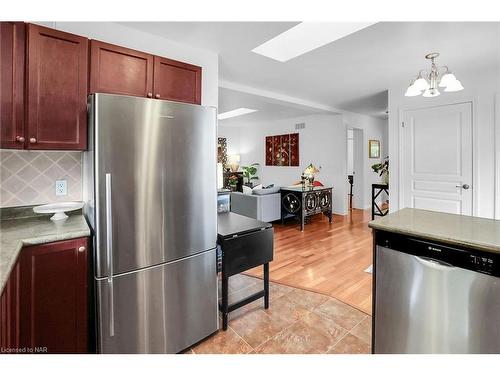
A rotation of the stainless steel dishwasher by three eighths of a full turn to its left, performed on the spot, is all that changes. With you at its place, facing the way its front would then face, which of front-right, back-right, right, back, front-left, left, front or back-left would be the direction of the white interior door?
left

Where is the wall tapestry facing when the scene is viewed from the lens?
facing the viewer and to the left of the viewer

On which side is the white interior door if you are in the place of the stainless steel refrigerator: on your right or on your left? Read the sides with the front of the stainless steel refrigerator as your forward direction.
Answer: on your left

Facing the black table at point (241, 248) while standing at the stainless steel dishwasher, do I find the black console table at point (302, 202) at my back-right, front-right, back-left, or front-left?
front-right

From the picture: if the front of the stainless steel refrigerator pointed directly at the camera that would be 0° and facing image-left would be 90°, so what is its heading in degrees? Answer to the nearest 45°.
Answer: approximately 315°

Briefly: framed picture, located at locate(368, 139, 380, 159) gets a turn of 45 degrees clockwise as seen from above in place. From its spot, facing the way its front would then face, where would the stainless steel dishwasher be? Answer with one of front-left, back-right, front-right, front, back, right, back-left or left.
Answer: front

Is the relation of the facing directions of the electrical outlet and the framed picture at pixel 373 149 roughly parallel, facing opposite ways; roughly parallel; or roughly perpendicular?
roughly parallel

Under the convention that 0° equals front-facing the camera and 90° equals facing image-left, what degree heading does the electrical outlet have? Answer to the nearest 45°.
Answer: approximately 0°

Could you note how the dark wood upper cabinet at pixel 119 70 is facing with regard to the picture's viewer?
facing the viewer and to the right of the viewer

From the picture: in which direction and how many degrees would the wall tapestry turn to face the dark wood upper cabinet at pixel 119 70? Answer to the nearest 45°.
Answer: approximately 45° to its left

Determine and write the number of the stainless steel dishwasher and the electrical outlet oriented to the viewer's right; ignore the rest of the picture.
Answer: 0

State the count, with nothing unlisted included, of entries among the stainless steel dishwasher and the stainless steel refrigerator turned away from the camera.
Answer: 0

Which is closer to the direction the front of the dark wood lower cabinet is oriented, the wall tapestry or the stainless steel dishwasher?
the stainless steel dishwasher
